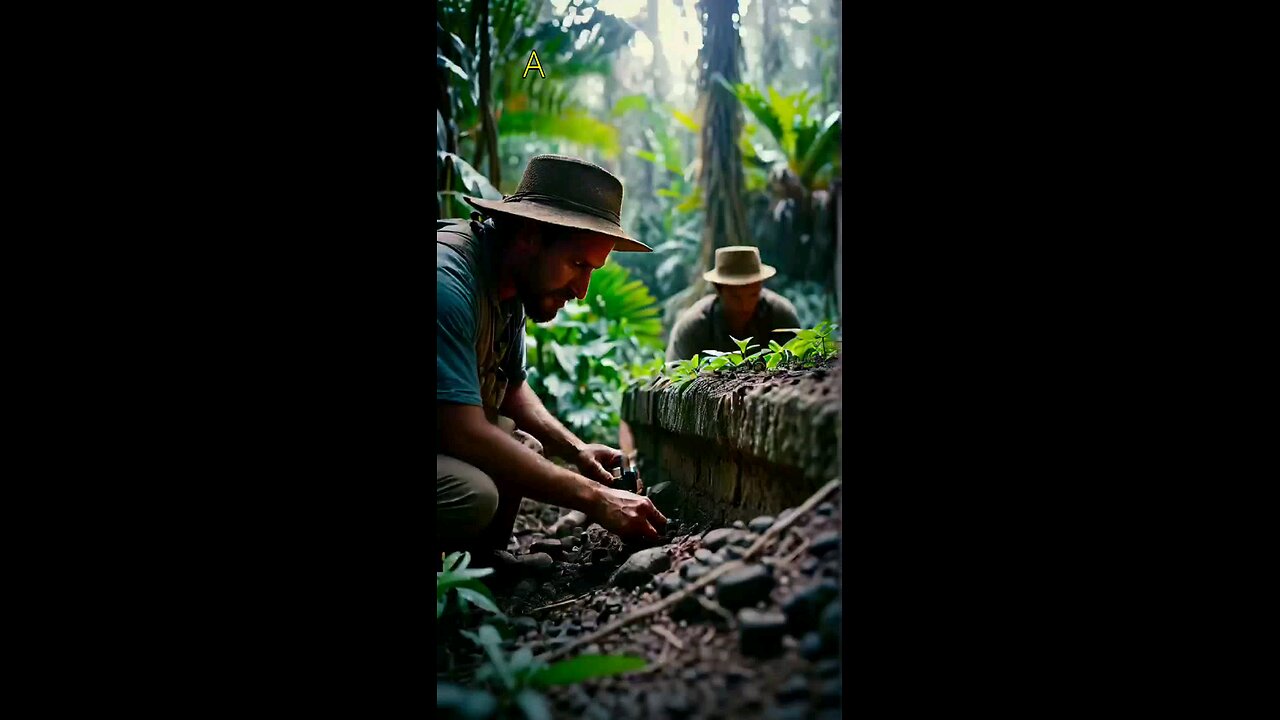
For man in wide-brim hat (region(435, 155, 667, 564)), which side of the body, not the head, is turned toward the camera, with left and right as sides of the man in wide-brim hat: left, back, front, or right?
right

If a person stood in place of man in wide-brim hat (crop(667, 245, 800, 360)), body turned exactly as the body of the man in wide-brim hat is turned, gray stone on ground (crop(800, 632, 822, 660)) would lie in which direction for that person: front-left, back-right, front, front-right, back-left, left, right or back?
front

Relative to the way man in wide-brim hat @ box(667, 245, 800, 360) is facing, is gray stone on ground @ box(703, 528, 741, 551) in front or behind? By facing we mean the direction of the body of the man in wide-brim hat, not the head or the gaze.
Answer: in front

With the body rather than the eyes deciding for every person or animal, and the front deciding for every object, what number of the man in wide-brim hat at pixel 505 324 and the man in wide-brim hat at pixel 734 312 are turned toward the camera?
1

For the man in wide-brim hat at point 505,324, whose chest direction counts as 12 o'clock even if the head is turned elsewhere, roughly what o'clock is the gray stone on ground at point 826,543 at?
The gray stone on ground is roughly at 2 o'clock from the man in wide-brim hat.

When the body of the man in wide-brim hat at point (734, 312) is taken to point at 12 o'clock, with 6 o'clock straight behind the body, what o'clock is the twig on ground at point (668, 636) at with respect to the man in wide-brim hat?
The twig on ground is roughly at 12 o'clock from the man in wide-brim hat.

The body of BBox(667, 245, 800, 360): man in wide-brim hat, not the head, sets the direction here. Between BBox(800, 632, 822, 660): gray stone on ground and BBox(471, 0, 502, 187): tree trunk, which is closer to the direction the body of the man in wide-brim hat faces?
the gray stone on ground

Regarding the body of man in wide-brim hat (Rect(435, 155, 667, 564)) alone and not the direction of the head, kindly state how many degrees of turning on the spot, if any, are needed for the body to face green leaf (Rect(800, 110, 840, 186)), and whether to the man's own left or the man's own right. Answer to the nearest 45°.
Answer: approximately 45° to the man's own left

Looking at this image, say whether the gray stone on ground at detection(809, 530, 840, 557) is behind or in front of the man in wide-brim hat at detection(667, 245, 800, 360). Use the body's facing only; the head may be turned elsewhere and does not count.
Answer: in front

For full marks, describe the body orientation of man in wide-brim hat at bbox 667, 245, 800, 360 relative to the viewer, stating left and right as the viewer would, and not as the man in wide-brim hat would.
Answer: facing the viewer

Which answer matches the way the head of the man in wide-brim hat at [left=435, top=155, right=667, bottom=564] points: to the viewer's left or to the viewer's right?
to the viewer's right

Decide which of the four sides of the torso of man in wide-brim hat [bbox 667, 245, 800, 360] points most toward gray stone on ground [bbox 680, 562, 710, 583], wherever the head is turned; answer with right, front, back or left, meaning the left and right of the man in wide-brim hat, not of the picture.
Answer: front

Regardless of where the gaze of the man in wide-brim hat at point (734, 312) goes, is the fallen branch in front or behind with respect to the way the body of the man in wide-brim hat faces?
in front

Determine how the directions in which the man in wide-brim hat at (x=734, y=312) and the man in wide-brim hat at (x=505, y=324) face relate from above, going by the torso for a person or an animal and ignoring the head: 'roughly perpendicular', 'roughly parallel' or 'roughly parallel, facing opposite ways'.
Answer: roughly perpendicular
